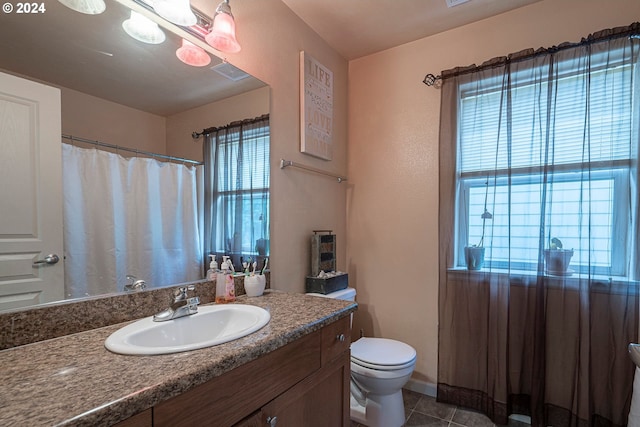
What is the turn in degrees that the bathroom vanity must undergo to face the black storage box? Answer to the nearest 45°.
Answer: approximately 90° to its left

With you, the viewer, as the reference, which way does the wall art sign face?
facing the viewer and to the right of the viewer

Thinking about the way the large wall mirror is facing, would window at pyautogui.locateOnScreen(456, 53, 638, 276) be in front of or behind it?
in front

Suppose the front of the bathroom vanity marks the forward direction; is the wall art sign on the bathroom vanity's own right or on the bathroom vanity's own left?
on the bathroom vanity's own left

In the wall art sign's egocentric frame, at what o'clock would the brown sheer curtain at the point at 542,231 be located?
The brown sheer curtain is roughly at 11 o'clock from the wall art sign.

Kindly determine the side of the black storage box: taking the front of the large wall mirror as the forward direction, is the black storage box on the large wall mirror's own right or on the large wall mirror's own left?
on the large wall mirror's own left

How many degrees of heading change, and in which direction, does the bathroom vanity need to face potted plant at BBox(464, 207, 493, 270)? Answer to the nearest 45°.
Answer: approximately 45° to its left

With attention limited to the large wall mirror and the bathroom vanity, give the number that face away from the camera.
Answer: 0

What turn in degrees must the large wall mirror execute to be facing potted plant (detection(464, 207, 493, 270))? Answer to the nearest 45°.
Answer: approximately 45° to its left
